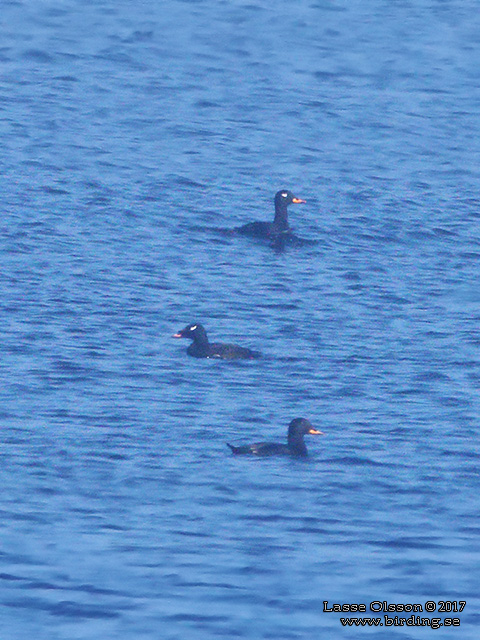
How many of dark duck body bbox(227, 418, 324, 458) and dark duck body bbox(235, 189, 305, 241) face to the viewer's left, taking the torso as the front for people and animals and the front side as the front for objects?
0

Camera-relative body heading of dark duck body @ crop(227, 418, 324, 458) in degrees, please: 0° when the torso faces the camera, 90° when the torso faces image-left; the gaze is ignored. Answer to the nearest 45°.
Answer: approximately 270°

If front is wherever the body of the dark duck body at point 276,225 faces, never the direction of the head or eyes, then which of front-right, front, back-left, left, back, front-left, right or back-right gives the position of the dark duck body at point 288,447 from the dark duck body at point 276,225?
right

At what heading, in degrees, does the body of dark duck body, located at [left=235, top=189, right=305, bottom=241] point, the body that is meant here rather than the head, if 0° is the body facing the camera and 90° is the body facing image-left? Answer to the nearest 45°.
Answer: approximately 270°

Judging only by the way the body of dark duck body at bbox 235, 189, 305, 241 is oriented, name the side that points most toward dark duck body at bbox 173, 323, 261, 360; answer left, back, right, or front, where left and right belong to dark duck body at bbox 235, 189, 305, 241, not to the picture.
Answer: right

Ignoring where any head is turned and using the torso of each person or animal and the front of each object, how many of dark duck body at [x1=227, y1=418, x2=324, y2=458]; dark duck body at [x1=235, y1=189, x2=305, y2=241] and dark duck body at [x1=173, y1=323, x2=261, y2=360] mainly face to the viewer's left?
1

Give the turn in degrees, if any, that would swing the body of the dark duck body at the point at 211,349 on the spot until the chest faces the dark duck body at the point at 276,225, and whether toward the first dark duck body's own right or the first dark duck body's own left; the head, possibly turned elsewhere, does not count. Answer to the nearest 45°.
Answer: approximately 90° to the first dark duck body's own right

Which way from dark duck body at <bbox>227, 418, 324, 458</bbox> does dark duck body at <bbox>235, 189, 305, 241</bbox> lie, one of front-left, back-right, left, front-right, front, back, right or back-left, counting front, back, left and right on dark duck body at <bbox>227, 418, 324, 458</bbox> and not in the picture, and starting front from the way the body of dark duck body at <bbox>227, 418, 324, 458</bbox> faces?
left

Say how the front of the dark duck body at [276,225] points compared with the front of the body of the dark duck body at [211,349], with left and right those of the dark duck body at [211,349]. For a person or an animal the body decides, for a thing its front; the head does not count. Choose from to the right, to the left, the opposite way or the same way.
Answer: the opposite way
